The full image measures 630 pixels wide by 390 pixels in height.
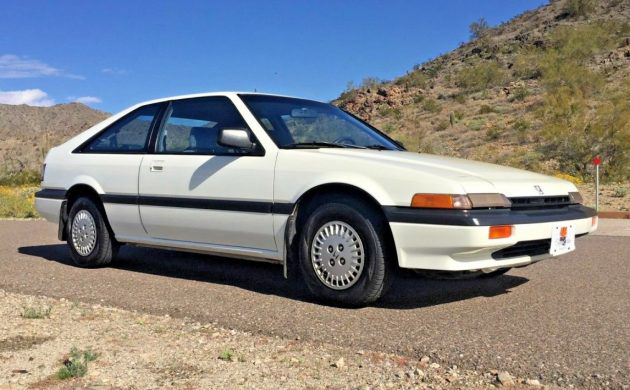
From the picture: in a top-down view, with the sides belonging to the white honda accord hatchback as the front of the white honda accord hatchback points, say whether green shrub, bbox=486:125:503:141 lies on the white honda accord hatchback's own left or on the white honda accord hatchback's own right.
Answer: on the white honda accord hatchback's own left

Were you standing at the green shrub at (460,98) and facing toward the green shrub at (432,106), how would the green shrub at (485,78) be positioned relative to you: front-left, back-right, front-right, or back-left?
back-right

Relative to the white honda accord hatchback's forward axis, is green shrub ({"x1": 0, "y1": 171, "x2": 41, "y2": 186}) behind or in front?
behind

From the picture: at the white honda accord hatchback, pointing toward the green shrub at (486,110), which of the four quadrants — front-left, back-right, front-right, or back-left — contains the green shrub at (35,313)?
back-left

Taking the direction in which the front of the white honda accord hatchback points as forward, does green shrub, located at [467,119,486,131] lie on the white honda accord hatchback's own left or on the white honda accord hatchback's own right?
on the white honda accord hatchback's own left

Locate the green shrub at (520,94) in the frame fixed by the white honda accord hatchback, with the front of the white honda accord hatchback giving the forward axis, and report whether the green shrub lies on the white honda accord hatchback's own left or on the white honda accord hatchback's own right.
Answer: on the white honda accord hatchback's own left

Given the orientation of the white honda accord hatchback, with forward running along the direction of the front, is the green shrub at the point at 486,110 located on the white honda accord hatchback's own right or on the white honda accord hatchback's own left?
on the white honda accord hatchback's own left

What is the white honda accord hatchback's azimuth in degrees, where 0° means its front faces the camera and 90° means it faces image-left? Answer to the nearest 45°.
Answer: approximately 315°

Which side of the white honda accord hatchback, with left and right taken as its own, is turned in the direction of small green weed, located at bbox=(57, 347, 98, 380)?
right

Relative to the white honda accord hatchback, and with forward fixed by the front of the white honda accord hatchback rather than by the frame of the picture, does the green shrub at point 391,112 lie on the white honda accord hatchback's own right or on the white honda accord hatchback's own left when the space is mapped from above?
on the white honda accord hatchback's own left

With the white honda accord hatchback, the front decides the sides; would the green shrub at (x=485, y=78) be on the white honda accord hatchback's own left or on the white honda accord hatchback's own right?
on the white honda accord hatchback's own left

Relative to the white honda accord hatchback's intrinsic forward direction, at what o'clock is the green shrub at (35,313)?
The green shrub is roughly at 4 o'clock from the white honda accord hatchback.
